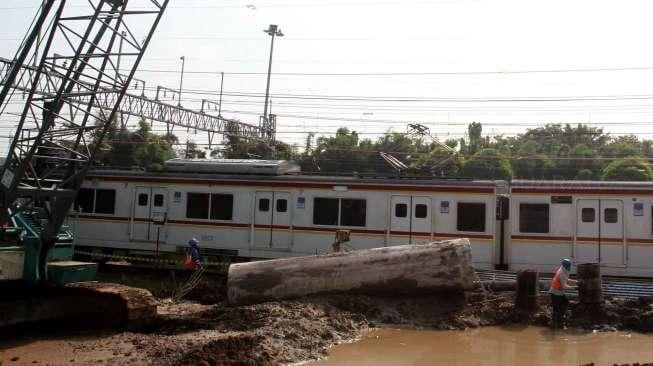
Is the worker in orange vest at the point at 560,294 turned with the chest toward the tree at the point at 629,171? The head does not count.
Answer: no
